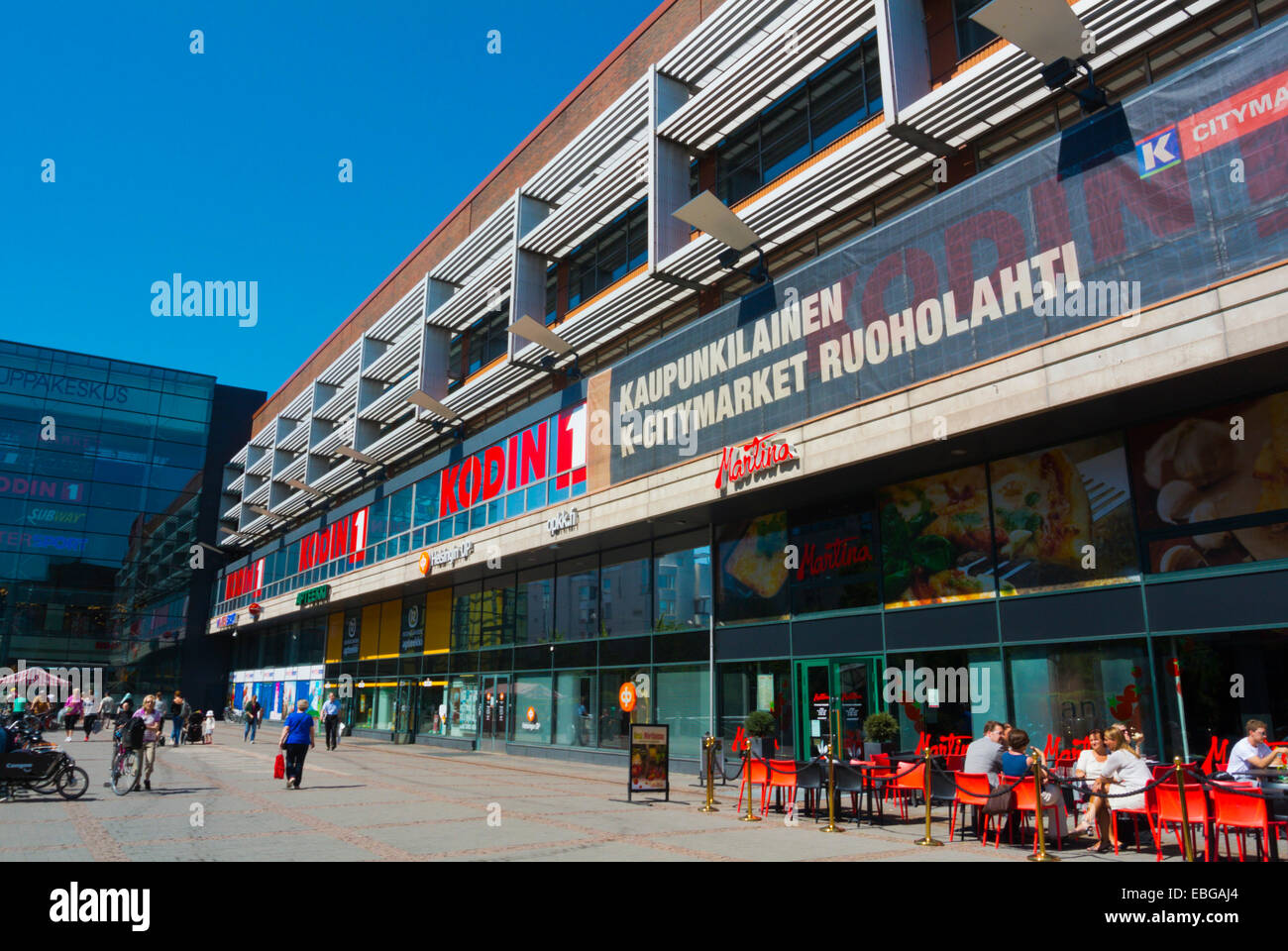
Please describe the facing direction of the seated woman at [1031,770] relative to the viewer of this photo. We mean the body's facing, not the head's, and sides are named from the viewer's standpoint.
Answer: facing away from the viewer and to the right of the viewer

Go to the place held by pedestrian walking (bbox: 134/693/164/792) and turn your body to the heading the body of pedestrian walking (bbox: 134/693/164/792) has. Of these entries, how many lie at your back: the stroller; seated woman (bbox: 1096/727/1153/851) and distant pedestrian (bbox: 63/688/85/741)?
2

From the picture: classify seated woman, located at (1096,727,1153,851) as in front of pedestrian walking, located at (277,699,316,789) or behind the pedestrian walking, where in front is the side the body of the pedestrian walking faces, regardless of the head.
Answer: behind

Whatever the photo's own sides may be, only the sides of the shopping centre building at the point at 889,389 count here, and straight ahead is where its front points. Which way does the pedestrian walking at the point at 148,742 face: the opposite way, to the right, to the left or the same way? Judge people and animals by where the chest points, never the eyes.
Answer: to the left

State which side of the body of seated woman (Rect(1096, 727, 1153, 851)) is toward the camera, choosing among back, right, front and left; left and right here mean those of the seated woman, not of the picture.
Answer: left

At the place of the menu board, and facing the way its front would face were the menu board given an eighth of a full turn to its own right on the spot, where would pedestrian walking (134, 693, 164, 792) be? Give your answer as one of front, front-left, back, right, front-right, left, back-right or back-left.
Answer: front-right

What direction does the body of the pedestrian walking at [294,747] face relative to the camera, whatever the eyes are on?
away from the camera

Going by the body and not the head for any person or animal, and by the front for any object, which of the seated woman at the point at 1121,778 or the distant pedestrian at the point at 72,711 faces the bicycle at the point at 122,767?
the seated woman

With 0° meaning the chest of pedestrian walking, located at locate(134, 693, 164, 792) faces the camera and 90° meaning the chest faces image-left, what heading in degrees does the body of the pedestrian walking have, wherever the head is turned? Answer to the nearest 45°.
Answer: approximately 0°
